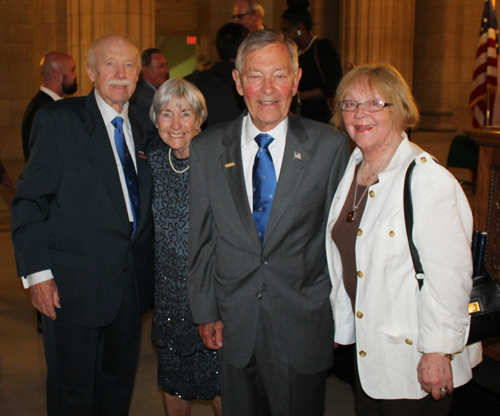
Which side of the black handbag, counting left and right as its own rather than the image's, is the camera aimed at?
front

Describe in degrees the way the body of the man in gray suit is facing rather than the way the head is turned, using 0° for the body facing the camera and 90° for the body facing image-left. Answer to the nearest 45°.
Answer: approximately 0°

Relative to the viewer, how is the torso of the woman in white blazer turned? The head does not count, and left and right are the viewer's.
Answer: facing the viewer and to the left of the viewer

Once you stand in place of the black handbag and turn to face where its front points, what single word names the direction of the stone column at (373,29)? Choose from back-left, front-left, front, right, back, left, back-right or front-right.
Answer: back

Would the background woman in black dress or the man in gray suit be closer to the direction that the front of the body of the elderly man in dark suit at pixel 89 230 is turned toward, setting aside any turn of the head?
the man in gray suit

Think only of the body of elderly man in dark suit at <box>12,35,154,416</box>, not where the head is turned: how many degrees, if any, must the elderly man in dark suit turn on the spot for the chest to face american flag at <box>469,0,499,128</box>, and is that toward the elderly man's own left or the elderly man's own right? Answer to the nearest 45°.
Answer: approximately 90° to the elderly man's own left

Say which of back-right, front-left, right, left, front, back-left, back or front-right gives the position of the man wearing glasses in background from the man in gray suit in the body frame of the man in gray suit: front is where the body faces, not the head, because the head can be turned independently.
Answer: back
